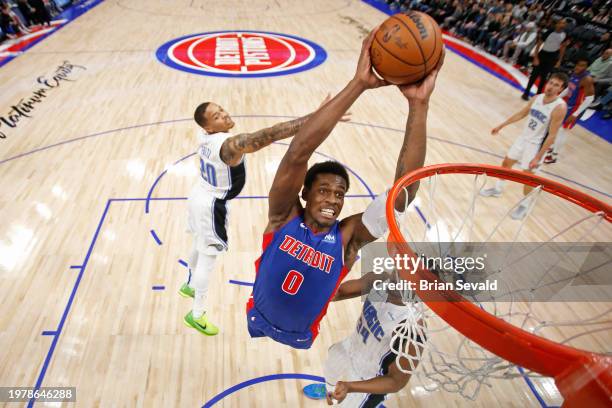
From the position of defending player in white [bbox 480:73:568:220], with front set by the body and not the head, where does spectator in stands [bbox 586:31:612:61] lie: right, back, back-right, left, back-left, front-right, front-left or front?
back-right

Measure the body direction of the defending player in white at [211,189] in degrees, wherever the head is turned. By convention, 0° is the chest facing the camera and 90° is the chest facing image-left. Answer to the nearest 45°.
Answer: approximately 225°

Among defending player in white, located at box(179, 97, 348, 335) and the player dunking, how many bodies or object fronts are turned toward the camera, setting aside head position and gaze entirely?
1

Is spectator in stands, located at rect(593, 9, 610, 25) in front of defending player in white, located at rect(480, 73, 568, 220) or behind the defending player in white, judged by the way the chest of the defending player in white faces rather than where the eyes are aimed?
behind

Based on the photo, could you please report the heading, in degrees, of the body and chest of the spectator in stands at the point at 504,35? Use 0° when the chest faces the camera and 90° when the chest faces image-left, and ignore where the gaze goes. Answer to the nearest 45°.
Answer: approximately 45°

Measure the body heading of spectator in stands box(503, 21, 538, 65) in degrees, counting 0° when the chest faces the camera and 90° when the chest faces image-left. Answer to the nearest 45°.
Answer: approximately 45°

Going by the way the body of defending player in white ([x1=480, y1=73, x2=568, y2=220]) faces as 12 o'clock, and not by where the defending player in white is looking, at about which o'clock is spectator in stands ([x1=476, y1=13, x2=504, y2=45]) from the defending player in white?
The spectator in stands is roughly at 4 o'clock from the defending player in white.
